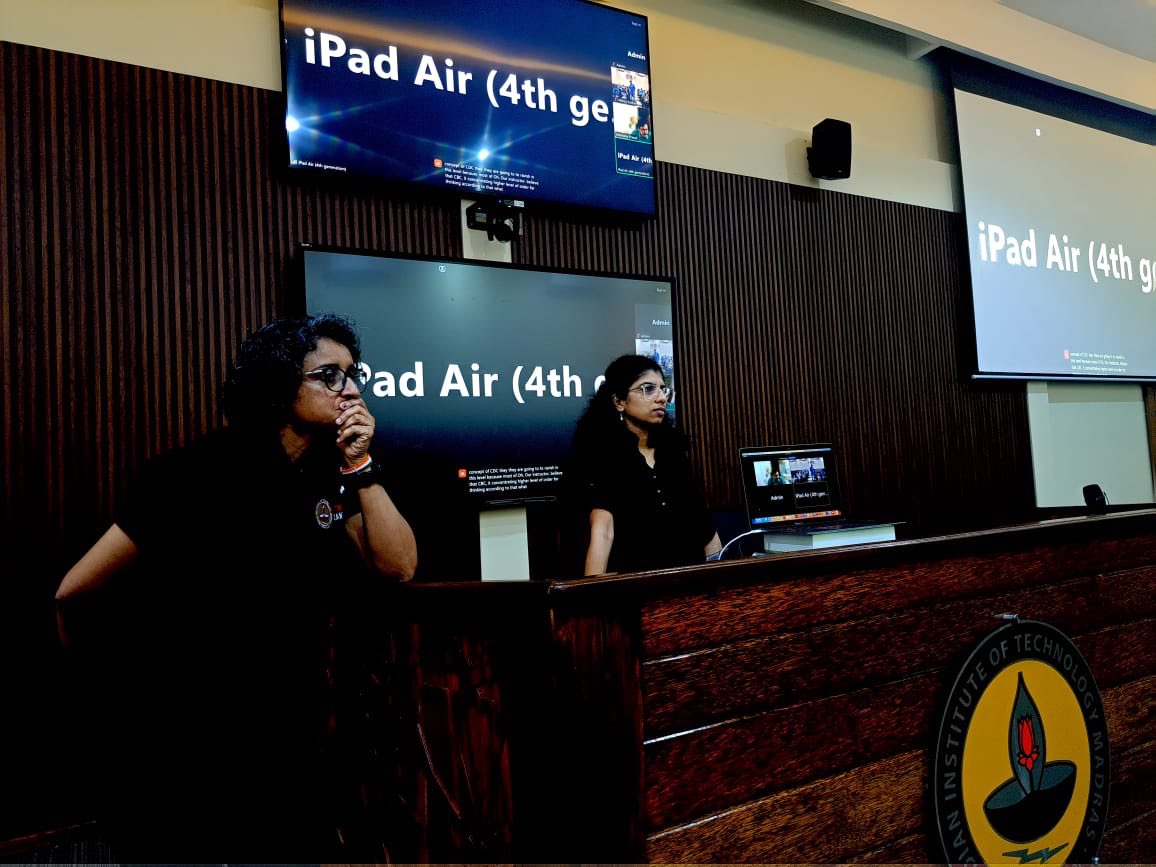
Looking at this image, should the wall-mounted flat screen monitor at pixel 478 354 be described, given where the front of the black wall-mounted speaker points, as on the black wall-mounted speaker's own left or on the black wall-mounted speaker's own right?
on the black wall-mounted speaker's own right

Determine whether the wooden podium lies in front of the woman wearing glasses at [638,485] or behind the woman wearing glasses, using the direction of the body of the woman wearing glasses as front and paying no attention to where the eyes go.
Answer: in front

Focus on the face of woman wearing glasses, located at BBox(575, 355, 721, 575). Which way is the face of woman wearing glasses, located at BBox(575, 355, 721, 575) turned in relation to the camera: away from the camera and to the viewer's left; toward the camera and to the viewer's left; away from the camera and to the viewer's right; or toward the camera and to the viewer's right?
toward the camera and to the viewer's right

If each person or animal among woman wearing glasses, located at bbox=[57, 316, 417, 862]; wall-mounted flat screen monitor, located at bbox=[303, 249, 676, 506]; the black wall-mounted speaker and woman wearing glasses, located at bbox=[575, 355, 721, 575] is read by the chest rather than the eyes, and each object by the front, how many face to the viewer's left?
0

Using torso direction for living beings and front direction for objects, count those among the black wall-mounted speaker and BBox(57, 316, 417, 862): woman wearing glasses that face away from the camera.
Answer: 0

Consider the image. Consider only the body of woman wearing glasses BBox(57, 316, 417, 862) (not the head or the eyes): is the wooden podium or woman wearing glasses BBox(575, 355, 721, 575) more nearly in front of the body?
the wooden podium

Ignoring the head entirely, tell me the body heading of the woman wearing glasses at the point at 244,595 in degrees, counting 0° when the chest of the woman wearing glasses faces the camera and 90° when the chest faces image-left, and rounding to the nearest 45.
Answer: approximately 315°

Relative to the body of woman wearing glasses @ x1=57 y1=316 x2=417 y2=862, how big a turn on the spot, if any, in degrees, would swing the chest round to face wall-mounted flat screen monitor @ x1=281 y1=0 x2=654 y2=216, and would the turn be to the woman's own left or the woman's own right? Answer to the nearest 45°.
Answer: approximately 90° to the woman's own left

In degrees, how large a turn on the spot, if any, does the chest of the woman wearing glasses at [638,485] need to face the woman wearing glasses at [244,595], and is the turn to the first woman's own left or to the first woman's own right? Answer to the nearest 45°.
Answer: approximately 90° to the first woman's own right

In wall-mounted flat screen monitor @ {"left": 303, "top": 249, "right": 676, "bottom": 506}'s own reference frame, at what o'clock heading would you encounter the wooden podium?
The wooden podium is roughly at 11 o'clock from the wall-mounted flat screen monitor.

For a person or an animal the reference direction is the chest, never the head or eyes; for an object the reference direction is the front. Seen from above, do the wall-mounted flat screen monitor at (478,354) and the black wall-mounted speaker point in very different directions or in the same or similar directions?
same or similar directions

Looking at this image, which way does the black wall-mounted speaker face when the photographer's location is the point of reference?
facing the viewer and to the right of the viewer
